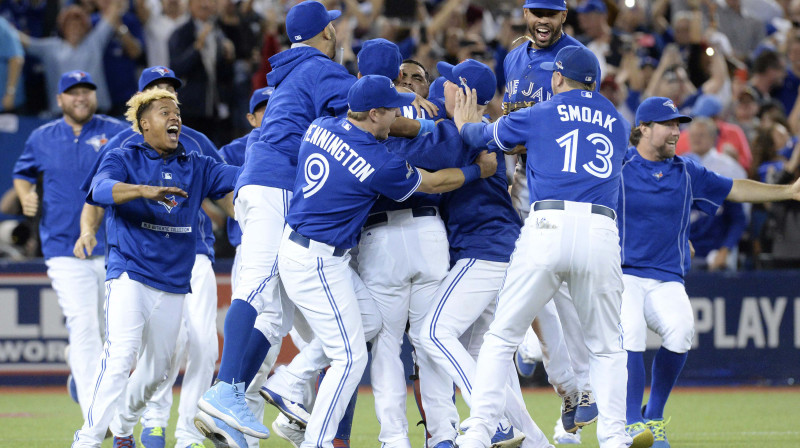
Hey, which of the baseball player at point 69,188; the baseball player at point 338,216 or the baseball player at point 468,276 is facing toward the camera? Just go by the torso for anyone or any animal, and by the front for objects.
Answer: the baseball player at point 69,188

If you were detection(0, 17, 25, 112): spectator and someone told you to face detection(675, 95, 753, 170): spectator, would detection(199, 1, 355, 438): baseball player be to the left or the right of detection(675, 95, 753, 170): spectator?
right

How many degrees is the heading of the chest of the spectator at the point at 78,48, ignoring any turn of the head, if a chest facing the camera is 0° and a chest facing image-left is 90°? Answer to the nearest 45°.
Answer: approximately 0°

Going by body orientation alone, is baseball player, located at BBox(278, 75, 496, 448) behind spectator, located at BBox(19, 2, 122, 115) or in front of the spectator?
in front

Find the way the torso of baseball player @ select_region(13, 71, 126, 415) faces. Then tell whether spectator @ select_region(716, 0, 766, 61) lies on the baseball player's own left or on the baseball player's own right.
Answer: on the baseball player's own left

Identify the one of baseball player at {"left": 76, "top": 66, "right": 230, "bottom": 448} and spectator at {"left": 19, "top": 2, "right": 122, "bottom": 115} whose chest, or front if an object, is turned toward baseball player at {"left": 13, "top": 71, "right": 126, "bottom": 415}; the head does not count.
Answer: the spectator

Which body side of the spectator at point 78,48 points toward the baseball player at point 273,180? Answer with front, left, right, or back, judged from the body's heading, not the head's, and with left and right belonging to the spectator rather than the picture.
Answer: front

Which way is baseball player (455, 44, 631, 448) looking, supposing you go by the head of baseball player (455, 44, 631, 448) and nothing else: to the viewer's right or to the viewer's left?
to the viewer's left

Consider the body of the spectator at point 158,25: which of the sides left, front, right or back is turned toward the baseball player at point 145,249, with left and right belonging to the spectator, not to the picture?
front

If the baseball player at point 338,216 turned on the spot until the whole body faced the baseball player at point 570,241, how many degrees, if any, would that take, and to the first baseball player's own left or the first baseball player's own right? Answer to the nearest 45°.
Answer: approximately 45° to the first baseball player's own right
